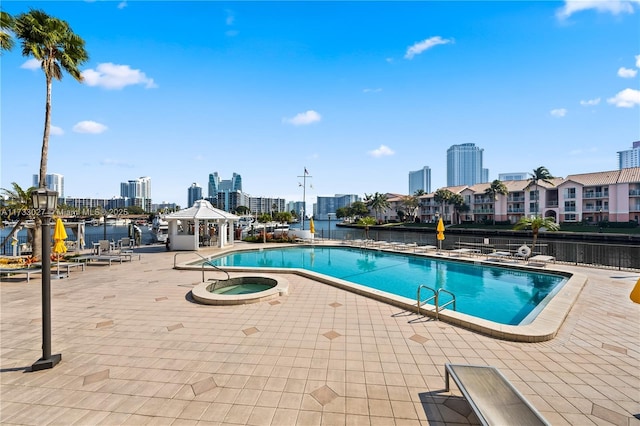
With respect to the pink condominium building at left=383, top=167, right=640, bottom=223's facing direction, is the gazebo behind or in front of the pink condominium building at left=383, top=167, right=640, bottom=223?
in front

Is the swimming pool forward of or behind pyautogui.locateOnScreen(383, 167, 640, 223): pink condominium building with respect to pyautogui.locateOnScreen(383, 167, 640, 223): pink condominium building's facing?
forward

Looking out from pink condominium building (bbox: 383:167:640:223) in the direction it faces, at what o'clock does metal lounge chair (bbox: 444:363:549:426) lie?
The metal lounge chair is roughly at 11 o'clock from the pink condominium building.

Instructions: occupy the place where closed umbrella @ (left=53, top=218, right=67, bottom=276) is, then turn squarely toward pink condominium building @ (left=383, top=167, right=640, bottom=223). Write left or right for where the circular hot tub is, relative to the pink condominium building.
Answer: right

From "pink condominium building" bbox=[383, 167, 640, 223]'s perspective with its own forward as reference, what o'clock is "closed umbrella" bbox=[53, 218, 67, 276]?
The closed umbrella is roughly at 11 o'clock from the pink condominium building.

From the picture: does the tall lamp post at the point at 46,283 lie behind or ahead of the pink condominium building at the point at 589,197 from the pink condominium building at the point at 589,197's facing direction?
ahead
